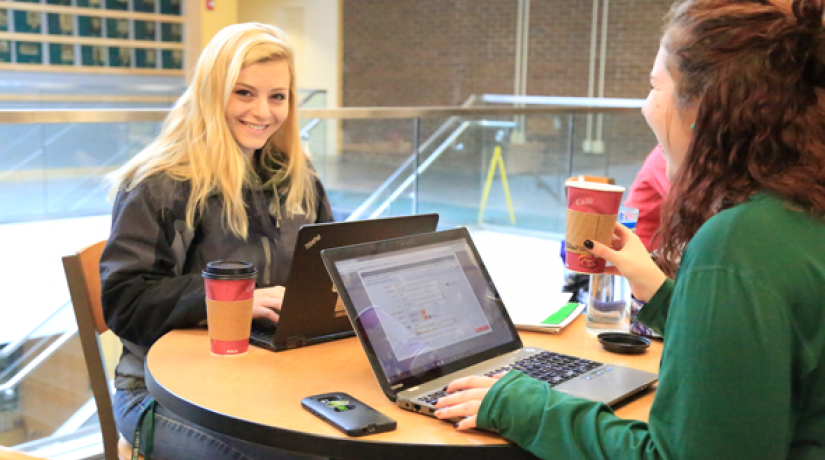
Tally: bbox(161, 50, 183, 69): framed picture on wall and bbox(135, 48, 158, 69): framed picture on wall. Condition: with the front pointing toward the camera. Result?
2

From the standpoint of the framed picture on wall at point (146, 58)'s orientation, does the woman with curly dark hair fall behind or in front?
in front

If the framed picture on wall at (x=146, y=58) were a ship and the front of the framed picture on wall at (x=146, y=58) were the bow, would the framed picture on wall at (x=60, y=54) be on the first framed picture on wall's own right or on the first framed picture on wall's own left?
on the first framed picture on wall's own right

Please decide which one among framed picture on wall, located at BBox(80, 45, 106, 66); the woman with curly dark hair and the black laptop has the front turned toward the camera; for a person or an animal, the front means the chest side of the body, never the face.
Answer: the framed picture on wall

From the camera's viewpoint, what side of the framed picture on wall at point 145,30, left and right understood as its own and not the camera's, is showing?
front

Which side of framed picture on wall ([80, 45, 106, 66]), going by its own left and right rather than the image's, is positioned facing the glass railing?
front

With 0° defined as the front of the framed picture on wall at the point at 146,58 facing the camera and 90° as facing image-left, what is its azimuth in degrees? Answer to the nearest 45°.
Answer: approximately 0°

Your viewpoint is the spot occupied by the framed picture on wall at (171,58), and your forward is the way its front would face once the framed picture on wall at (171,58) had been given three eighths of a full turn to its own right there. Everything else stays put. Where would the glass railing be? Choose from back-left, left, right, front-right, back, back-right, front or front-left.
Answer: back-left

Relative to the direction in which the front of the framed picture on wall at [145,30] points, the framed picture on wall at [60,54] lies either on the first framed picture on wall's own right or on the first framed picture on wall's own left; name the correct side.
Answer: on the first framed picture on wall's own right

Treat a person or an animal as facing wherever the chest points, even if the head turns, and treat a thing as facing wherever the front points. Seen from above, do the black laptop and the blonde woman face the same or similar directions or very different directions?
very different directions

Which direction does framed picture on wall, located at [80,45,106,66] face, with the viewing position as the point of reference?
facing the viewer

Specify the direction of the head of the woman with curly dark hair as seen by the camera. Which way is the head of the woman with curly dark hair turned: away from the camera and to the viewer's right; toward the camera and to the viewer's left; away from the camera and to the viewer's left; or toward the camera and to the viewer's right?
away from the camera and to the viewer's left

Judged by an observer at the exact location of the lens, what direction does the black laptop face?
facing away from the viewer and to the left of the viewer

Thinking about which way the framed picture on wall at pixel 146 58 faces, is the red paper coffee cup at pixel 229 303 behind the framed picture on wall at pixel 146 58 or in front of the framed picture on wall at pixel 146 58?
in front

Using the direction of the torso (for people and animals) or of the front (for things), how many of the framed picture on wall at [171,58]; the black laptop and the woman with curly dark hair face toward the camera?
1

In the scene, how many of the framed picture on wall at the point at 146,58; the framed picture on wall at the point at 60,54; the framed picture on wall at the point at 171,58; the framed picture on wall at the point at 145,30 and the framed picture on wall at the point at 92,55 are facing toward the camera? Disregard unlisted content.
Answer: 5

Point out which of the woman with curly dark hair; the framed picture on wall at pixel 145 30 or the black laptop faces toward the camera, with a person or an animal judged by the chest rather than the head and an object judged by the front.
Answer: the framed picture on wall

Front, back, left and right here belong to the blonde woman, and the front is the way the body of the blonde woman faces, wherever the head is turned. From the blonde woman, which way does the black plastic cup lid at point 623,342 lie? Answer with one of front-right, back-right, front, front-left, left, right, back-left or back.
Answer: front

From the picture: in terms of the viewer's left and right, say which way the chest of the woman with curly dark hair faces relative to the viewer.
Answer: facing away from the viewer and to the left of the viewer

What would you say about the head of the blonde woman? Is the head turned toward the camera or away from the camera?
toward the camera
